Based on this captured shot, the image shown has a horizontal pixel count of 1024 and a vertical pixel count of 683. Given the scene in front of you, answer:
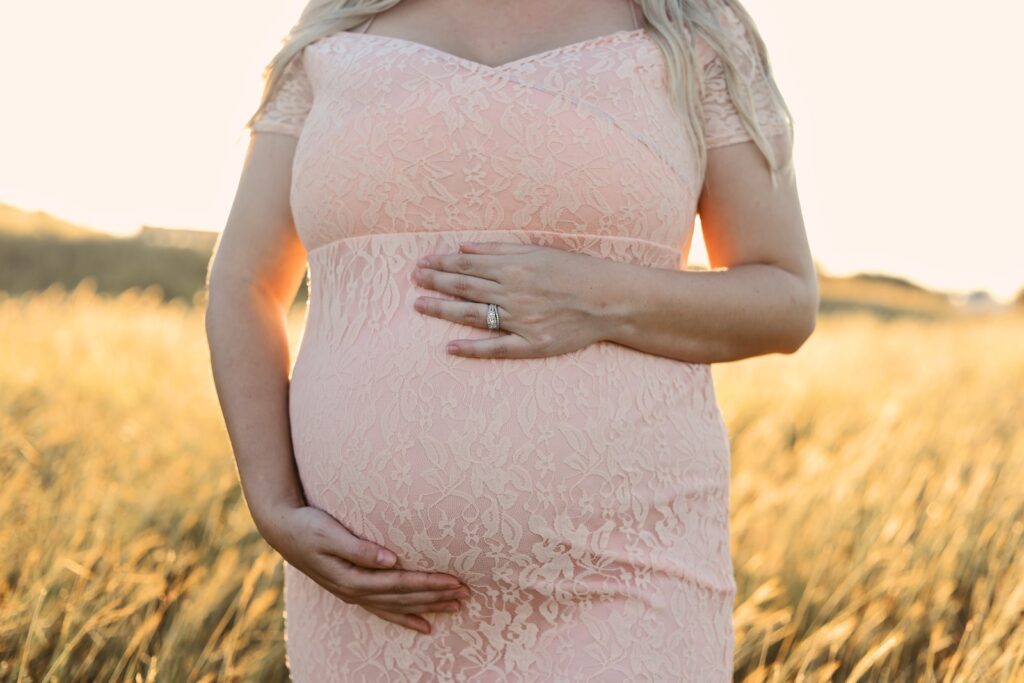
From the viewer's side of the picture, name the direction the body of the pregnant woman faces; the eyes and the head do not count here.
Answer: toward the camera
